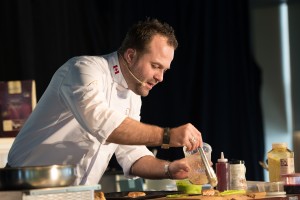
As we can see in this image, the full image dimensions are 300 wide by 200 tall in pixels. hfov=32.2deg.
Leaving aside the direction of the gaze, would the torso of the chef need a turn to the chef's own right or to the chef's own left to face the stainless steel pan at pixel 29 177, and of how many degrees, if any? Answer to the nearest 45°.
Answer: approximately 90° to the chef's own right

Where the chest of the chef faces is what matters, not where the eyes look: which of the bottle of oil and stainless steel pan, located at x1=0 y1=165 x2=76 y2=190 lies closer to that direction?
the bottle of oil

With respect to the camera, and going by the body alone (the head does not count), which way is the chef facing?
to the viewer's right

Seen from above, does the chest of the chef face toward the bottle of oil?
yes

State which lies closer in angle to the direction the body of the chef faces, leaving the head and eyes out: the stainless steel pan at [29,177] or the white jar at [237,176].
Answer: the white jar

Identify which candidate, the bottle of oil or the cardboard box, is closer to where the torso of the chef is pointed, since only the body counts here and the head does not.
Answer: the bottle of oil

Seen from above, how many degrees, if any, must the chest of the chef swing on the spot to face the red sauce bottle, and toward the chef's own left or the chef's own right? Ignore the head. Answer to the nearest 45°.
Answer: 0° — they already face it
